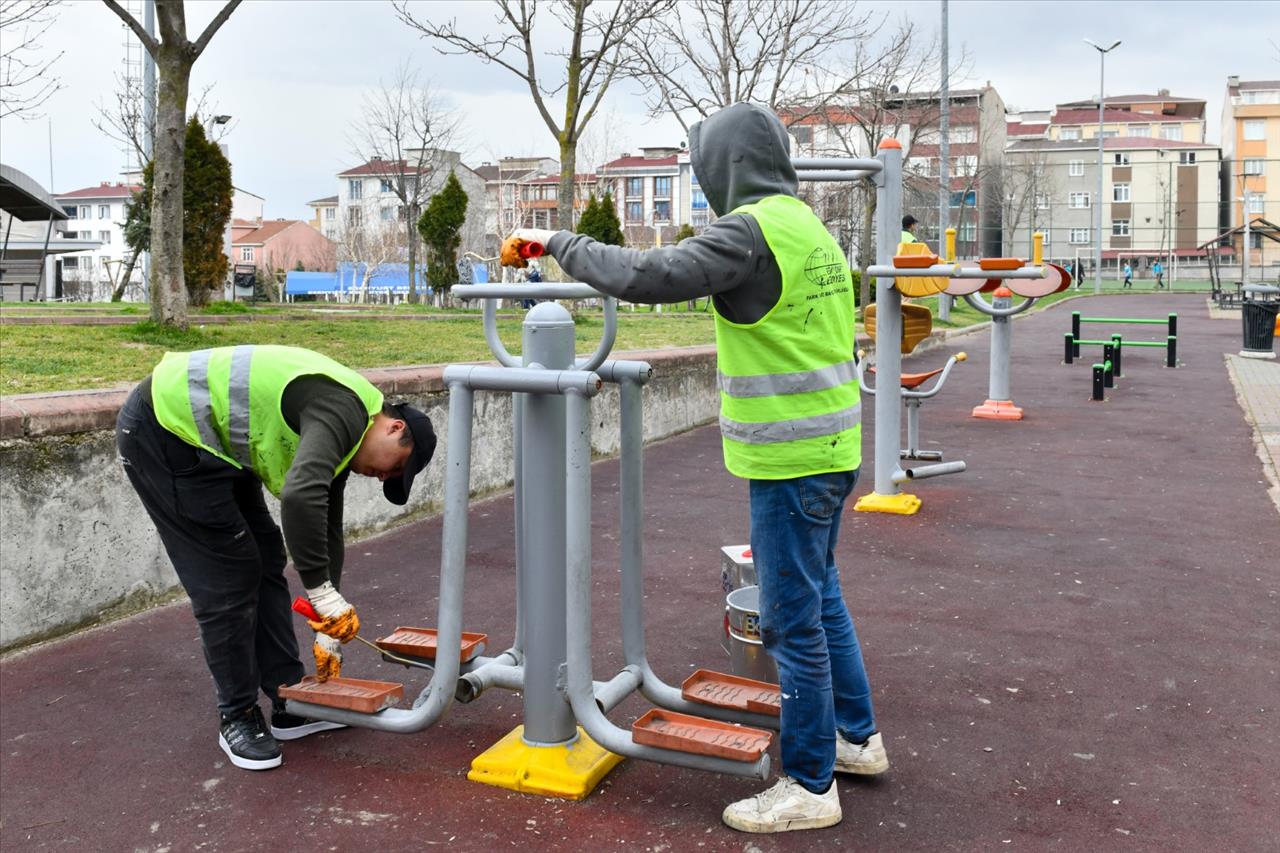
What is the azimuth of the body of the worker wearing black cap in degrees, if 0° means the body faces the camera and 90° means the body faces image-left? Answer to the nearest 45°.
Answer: approximately 270°

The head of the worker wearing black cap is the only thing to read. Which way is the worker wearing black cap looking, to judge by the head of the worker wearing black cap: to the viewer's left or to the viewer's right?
to the viewer's right

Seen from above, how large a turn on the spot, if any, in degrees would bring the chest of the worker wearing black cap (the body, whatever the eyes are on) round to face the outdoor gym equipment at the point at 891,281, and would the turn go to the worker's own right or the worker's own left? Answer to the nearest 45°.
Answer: approximately 45° to the worker's own left

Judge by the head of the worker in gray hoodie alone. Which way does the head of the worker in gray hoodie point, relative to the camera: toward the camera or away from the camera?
away from the camera

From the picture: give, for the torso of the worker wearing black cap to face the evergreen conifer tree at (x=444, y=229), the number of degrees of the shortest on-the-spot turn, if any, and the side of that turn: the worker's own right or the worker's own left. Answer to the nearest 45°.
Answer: approximately 90° to the worker's own left

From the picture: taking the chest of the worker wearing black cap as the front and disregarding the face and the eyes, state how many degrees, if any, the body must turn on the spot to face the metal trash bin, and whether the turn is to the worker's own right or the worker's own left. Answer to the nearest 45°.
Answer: approximately 45° to the worker's own left

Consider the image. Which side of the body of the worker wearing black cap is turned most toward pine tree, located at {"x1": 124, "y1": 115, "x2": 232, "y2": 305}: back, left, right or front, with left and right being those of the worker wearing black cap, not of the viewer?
left

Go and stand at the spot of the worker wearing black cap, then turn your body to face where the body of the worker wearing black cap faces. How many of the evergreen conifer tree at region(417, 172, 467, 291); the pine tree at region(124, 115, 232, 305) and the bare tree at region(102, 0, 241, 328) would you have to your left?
3
